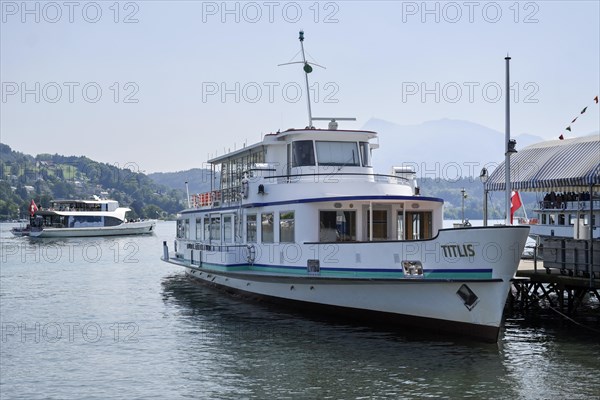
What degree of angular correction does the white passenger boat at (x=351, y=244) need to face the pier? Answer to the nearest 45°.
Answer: approximately 45° to its left

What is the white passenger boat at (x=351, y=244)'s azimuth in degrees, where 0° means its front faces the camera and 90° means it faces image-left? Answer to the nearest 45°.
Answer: approximately 315°
